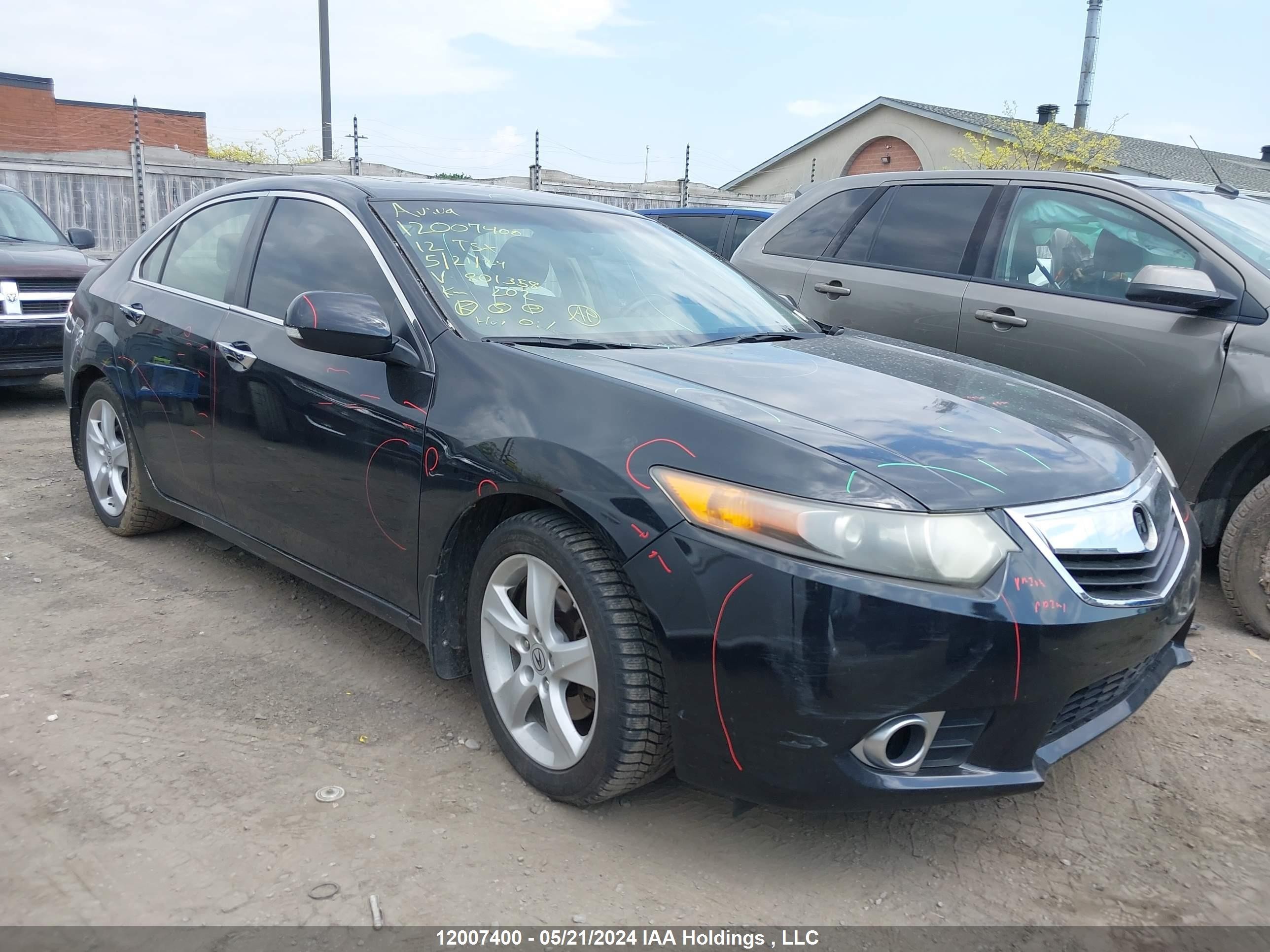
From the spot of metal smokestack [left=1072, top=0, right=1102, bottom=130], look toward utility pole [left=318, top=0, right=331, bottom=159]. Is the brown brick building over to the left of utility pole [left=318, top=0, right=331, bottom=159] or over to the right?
right

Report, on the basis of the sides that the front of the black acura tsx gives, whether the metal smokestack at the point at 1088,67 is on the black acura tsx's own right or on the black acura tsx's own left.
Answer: on the black acura tsx's own left

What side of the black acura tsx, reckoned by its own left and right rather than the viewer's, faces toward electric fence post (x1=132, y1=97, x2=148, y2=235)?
back

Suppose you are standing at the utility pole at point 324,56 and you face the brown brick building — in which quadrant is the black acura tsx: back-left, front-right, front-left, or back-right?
back-left

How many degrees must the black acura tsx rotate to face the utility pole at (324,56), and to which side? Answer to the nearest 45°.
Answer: approximately 135° to its left

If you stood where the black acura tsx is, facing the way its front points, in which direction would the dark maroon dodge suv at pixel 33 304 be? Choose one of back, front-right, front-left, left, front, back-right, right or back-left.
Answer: back

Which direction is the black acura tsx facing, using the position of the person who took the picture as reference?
facing the viewer and to the right of the viewer

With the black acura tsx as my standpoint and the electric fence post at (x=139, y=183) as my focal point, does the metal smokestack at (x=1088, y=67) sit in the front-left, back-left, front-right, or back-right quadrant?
front-right

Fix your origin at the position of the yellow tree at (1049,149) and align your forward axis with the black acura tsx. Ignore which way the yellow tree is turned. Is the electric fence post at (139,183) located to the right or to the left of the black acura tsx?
right
